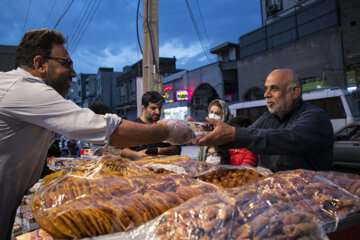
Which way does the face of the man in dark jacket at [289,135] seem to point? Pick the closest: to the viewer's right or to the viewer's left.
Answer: to the viewer's left

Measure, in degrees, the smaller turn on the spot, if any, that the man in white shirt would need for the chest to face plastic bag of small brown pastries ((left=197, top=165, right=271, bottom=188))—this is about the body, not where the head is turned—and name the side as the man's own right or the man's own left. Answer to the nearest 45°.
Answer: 0° — they already face it

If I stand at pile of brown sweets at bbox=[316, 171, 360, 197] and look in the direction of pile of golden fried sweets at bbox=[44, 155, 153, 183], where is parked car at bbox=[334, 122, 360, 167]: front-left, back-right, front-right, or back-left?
back-right

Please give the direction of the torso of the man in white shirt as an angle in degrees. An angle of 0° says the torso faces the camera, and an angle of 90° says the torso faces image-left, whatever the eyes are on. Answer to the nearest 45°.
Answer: approximately 270°

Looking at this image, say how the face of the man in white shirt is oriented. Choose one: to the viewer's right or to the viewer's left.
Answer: to the viewer's right

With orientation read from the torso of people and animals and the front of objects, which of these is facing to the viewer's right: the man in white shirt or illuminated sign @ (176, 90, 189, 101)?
the man in white shirt

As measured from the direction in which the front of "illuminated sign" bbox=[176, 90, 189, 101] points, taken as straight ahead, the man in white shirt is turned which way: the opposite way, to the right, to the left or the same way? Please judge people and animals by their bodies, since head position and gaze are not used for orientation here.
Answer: to the left

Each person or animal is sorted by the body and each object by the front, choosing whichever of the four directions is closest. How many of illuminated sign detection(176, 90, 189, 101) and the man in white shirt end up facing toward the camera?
1

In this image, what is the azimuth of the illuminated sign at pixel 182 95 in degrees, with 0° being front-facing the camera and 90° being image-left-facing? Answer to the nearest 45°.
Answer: approximately 0°

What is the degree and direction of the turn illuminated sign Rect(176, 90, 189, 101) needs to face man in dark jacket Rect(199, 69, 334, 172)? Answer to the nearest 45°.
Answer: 0° — it already faces them

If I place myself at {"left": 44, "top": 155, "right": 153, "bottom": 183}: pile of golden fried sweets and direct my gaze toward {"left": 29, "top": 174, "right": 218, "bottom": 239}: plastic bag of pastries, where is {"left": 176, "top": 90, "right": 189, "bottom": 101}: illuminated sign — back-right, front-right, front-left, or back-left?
back-left

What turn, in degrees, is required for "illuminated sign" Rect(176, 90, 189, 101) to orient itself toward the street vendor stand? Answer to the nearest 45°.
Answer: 0° — it already faces it
